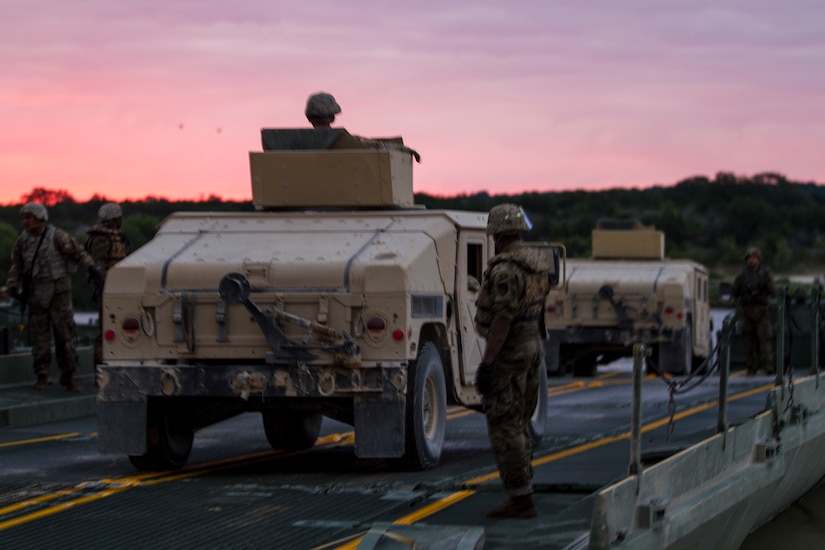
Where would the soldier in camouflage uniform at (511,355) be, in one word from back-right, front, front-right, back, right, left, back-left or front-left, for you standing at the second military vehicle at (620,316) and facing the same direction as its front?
back

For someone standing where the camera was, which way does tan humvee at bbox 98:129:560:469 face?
facing away from the viewer and to the right of the viewer

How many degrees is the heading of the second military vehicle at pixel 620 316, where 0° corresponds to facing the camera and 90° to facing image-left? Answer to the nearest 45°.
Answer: approximately 180°

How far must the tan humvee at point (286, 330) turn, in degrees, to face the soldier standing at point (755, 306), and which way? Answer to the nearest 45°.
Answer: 0° — it already faces them

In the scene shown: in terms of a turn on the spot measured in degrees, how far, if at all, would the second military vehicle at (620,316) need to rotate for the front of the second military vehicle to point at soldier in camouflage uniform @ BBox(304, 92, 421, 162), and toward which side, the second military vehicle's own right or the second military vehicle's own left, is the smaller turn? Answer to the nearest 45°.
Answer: approximately 180°

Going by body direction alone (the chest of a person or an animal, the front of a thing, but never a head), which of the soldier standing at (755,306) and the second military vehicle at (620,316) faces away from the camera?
the second military vehicle

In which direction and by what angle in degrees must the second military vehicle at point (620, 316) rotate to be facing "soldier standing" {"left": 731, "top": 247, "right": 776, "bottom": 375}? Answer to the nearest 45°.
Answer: approximately 90° to its right

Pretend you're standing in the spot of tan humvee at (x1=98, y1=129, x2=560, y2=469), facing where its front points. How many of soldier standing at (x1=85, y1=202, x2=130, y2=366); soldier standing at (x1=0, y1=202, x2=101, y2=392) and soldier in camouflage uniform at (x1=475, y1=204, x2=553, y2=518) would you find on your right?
1

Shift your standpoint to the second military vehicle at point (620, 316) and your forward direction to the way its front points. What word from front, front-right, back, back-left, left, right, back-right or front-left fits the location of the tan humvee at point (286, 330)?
back

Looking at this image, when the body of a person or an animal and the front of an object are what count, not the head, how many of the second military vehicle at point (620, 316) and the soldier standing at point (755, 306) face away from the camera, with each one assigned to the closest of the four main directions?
1

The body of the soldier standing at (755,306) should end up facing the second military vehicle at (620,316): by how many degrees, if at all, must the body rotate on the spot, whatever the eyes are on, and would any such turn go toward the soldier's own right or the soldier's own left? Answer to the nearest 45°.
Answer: approximately 90° to the soldier's own right
